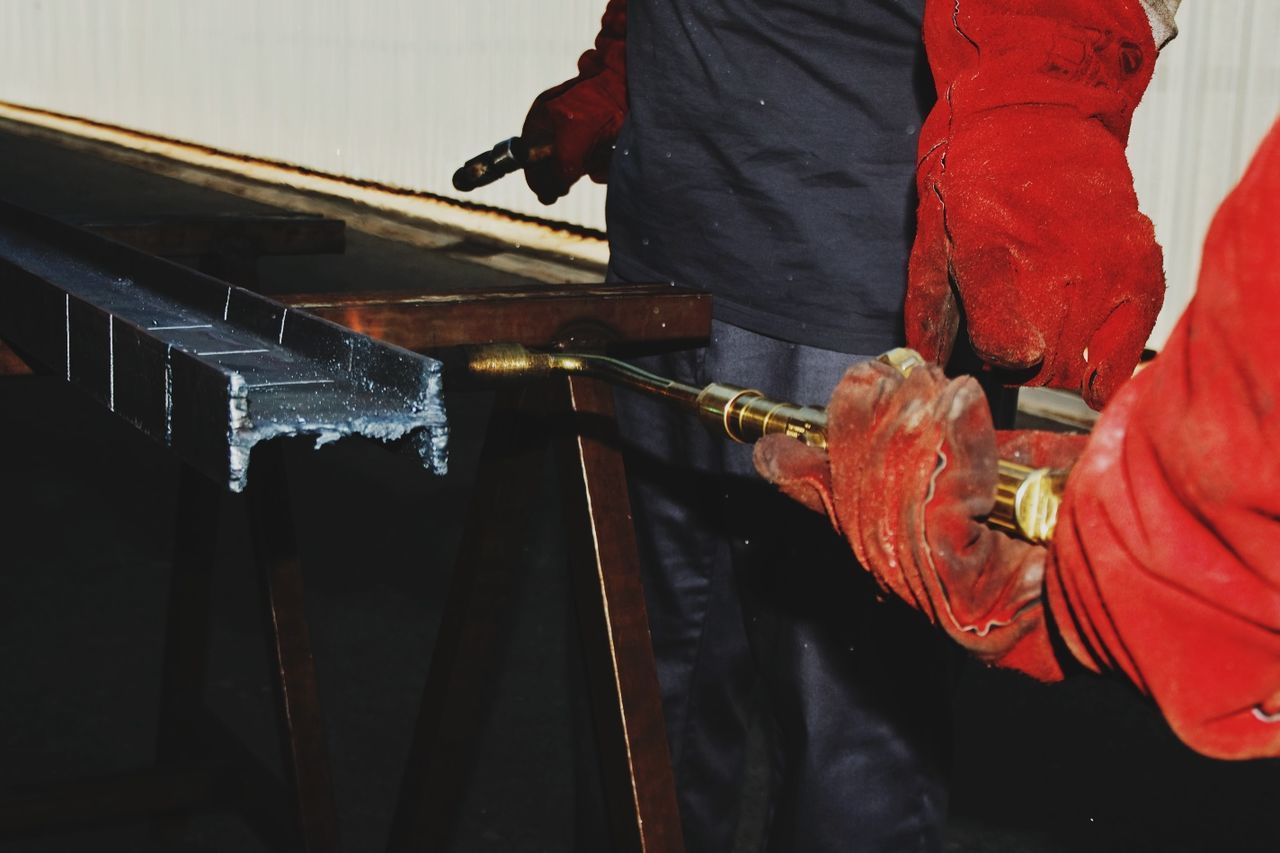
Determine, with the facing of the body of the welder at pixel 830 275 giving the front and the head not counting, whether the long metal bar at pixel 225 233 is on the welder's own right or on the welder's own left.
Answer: on the welder's own right

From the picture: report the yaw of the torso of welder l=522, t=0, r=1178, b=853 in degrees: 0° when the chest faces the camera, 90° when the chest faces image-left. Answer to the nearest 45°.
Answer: approximately 45°
